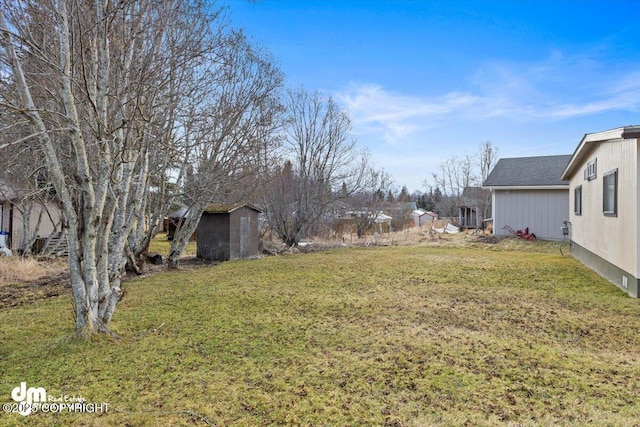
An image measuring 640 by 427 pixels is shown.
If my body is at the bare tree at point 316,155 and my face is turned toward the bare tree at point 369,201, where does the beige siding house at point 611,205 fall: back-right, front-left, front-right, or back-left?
back-right

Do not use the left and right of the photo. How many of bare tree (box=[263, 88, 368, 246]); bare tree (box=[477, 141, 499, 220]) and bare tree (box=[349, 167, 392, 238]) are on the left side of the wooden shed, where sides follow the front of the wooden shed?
3

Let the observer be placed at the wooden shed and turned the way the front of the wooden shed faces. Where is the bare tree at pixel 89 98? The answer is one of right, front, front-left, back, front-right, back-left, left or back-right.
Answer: front-right

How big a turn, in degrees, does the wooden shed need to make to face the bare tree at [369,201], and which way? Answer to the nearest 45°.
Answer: approximately 90° to its left

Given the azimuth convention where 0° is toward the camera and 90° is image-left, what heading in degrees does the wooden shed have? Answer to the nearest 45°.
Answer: approximately 315°

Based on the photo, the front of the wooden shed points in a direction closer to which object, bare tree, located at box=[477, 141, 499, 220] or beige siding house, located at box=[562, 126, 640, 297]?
the beige siding house

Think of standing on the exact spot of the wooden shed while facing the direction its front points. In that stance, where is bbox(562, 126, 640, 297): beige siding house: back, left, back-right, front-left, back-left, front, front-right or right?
front

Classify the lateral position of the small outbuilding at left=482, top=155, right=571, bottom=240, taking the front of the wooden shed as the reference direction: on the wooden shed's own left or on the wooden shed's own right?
on the wooden shed's own left

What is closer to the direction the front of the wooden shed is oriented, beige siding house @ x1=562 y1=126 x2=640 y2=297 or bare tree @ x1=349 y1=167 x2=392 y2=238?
the beige siding house

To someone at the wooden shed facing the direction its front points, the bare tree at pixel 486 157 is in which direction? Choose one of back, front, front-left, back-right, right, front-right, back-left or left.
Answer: left
